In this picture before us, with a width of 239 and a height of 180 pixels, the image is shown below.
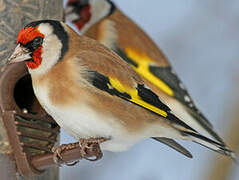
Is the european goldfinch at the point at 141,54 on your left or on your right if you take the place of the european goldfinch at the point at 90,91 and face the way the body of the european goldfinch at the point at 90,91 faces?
on your right

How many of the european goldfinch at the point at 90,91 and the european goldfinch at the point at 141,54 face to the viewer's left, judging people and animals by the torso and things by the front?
2

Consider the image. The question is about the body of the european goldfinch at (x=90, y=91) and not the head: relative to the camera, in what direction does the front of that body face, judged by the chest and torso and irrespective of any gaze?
to the viewer's left

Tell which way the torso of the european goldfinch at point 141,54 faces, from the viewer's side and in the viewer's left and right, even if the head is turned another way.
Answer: facing to the left of the viewer

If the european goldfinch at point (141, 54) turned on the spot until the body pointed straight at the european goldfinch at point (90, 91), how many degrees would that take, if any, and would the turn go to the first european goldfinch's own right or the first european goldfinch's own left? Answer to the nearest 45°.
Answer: approximately 90° to the first european goldfinch's own left
